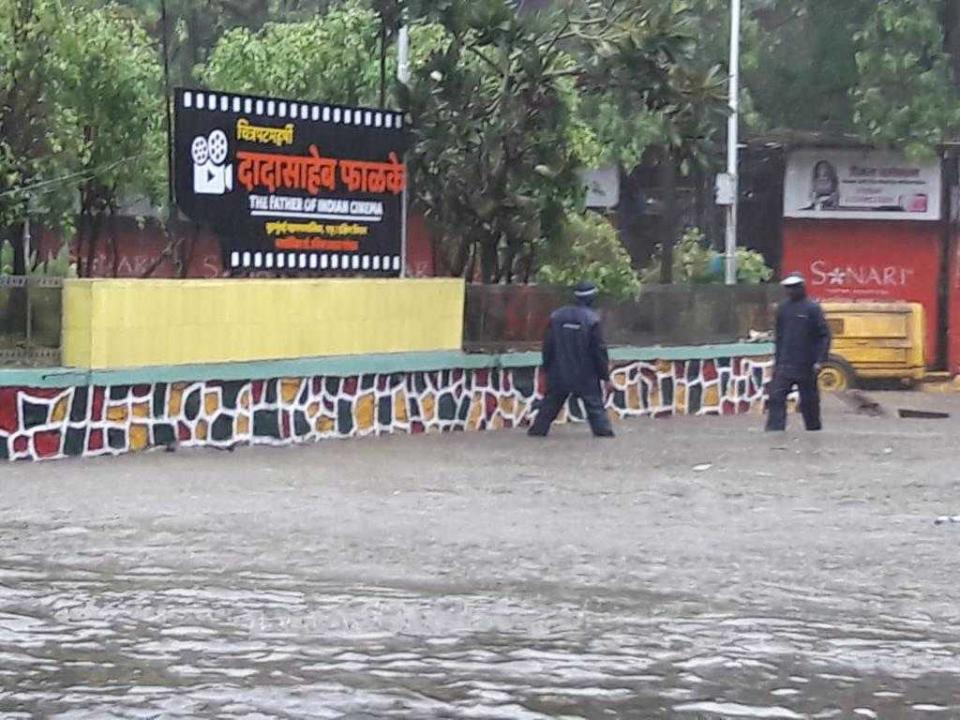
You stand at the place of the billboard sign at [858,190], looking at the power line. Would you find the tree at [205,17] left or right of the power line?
right

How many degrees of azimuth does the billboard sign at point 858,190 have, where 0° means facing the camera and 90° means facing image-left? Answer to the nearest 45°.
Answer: approximately 0°

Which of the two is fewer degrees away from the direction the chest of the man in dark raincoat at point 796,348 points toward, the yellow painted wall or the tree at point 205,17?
the yellow painted wall

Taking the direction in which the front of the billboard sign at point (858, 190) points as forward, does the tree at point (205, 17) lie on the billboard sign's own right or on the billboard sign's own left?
on the billboard sign's own right

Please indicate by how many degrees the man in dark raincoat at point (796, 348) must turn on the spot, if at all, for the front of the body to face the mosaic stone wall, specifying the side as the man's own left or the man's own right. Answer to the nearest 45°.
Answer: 0° — they already face it

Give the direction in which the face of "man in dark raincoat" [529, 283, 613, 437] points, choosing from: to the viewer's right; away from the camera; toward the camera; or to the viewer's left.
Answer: away from the camera

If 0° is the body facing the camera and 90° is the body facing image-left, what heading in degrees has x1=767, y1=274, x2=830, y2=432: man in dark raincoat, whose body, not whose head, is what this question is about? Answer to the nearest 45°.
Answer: approximately 45°

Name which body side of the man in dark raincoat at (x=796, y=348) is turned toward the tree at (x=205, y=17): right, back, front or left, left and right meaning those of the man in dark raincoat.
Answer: right

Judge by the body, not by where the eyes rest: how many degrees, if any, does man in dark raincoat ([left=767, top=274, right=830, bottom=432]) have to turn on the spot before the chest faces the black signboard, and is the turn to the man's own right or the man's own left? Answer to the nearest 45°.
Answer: approximately 45° to the man's own right
